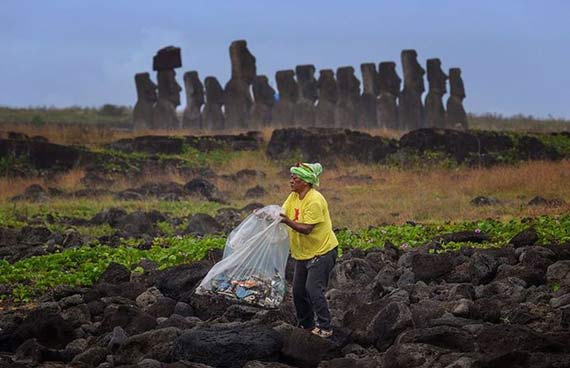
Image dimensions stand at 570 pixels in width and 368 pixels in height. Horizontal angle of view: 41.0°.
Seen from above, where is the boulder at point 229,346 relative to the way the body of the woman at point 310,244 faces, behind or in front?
in front

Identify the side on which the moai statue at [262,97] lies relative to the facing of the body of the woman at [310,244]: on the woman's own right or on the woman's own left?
on the woman's own right

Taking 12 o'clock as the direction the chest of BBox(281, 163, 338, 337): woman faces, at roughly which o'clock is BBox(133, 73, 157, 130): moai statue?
The moai statue is roughly at 4 o'clock from the woman.

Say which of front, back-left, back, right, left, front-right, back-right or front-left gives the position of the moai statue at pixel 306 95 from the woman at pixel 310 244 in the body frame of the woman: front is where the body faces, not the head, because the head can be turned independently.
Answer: back-right

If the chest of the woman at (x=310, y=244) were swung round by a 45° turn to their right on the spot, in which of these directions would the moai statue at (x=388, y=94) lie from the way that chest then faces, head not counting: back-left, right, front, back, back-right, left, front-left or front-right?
right

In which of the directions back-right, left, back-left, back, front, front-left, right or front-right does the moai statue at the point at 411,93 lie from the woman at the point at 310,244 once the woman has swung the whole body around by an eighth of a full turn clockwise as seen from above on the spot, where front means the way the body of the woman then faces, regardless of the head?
right

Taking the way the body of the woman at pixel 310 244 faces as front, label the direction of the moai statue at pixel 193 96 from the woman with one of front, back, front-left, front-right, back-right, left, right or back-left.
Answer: back-right

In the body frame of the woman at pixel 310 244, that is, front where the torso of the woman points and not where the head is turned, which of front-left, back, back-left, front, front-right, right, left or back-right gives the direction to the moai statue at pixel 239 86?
back-right

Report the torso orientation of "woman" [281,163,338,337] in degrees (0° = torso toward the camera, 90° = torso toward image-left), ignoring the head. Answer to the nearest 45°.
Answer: approximately 45°

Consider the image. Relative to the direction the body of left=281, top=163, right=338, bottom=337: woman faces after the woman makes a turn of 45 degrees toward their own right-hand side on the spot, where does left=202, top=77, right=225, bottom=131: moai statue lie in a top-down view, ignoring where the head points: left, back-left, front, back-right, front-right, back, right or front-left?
right

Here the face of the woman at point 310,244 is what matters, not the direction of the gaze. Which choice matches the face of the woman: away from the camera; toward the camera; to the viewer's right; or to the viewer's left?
to the viewer's left
